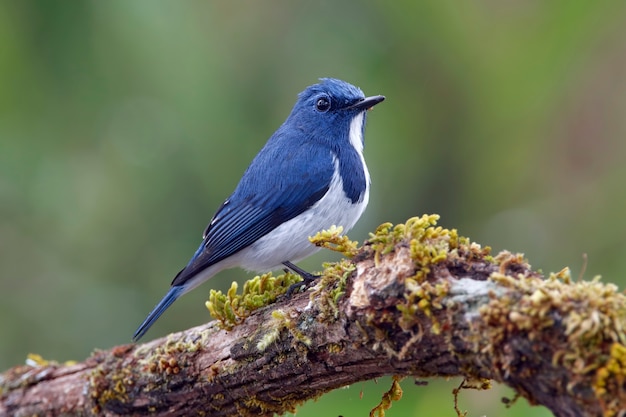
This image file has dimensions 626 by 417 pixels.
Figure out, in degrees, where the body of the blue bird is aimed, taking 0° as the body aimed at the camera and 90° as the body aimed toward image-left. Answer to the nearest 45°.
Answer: approximately 270°
